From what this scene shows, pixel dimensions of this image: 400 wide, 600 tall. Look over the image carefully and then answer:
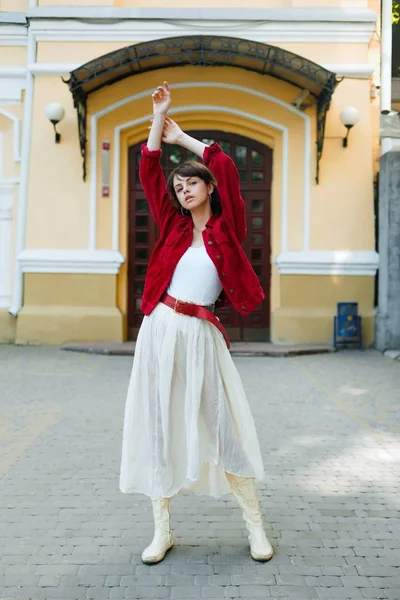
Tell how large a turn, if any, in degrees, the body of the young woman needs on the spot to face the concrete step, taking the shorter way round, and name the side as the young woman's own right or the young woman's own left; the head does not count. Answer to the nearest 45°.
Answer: approximately 180°

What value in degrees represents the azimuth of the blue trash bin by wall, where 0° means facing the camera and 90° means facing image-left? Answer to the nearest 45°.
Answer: approximately 0°

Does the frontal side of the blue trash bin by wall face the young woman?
yes

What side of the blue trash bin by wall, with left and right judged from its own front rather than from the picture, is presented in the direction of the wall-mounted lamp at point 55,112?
right

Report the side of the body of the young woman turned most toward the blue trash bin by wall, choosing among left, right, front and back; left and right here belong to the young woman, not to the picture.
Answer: back

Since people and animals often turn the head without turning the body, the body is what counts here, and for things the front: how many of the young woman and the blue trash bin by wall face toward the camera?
2

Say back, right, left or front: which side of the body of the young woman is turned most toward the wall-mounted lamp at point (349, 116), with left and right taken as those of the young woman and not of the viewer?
back

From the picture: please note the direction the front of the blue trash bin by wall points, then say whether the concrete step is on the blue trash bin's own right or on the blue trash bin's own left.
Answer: on the blue trash bin's own right

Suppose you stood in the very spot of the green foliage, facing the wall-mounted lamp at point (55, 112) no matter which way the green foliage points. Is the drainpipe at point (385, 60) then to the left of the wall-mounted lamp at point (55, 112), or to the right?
left
